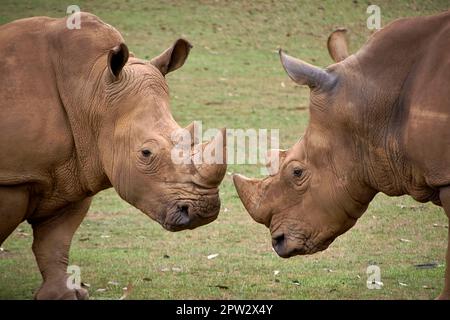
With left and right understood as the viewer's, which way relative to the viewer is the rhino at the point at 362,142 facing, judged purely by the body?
facing to the left of the viewer

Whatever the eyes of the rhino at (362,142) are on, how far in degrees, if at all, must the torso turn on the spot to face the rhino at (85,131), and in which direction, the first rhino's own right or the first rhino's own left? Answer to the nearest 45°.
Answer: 0° — it already faces it
